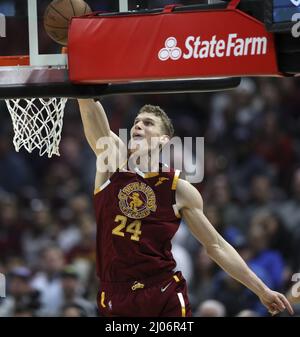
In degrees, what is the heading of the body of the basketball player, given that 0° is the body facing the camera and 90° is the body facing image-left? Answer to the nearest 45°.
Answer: approximately 0°
